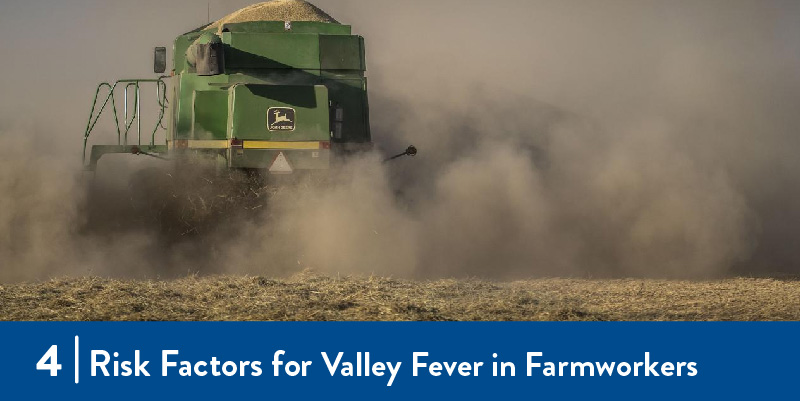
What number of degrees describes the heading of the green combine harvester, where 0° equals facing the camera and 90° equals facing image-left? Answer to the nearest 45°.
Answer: approximately 180°
